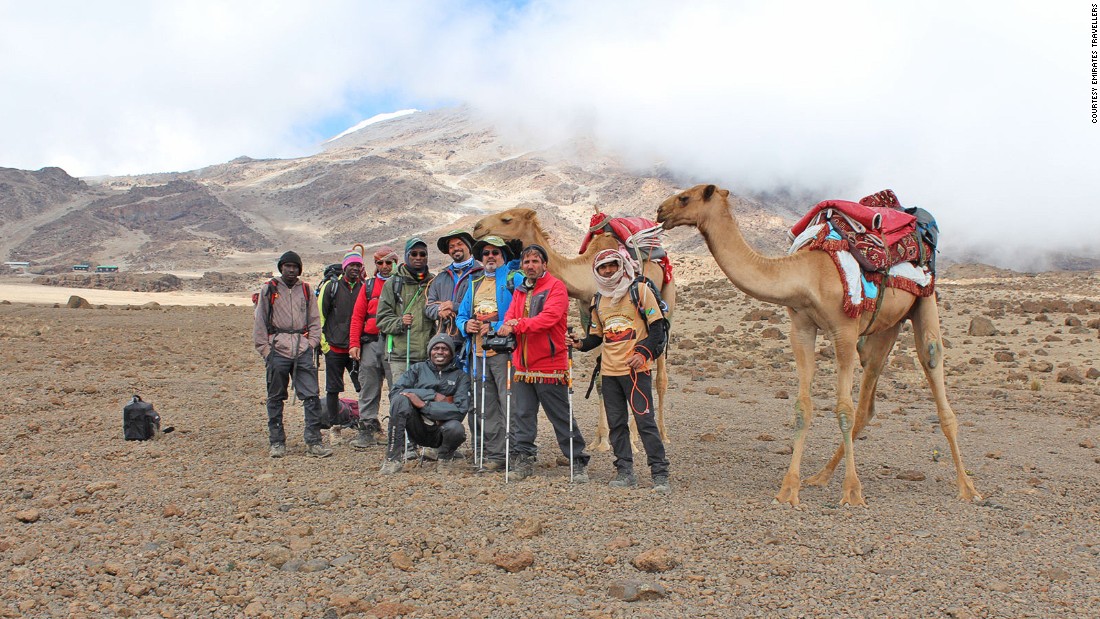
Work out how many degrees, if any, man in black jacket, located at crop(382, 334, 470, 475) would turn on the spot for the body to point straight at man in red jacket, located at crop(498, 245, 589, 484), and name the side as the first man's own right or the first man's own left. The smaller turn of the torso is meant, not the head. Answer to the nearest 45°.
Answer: approximately 45° to the first man's own left

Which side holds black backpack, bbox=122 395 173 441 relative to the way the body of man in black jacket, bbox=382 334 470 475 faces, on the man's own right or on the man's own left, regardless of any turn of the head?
on the man's own right

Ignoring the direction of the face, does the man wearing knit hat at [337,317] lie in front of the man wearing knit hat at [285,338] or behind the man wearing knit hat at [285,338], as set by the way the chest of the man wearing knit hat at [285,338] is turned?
behind

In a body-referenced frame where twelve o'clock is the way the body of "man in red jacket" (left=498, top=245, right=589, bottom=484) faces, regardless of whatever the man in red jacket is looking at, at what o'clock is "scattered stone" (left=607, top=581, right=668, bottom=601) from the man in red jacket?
The scattered stone is roughly at 10 o'clock from the man in red jacket.

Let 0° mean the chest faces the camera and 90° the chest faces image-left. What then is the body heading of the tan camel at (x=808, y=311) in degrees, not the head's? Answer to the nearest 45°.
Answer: approximately 45°

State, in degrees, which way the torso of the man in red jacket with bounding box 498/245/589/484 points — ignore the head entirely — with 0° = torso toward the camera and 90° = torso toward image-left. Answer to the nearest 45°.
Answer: approximately 45°

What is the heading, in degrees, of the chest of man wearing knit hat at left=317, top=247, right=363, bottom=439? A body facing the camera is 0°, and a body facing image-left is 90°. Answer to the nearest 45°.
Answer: approximately 315°

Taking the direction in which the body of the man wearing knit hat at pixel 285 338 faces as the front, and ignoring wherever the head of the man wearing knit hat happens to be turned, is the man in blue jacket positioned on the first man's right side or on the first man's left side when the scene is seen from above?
on the first man's left side
